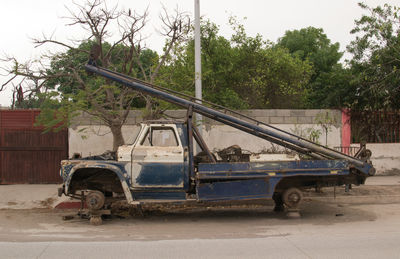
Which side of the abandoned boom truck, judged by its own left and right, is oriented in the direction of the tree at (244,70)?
right

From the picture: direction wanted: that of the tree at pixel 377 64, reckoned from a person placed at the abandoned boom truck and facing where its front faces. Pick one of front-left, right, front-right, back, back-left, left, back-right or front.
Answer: back-right

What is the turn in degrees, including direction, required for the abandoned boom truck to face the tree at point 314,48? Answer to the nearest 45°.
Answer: approximately 90° to its right

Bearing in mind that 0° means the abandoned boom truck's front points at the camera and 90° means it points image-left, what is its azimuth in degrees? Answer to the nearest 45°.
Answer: approximately 90°
